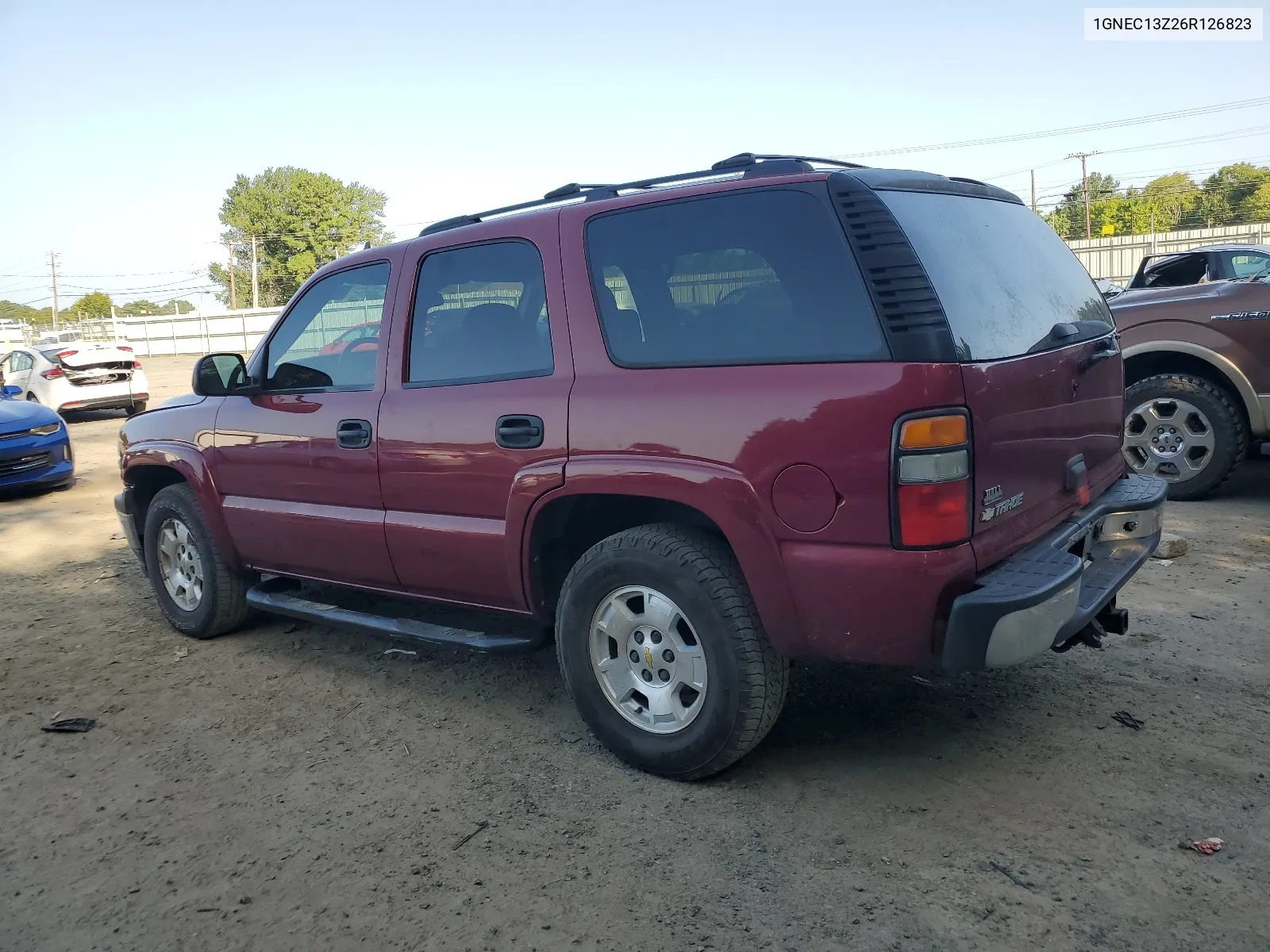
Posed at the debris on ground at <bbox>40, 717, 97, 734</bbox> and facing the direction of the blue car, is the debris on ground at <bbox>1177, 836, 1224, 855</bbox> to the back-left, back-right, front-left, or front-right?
back-right

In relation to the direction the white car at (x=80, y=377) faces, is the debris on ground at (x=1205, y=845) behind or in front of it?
behind

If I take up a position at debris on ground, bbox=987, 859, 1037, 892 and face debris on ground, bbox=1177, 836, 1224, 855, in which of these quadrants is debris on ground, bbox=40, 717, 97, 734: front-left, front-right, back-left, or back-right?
back-left

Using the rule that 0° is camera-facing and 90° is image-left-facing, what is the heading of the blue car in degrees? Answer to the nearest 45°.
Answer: approximately 315°

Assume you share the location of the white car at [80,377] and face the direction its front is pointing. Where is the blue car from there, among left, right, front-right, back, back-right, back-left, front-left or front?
back-left

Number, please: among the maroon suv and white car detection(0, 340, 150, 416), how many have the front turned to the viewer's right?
0

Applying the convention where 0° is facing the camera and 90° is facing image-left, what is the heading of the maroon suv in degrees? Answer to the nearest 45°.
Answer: approximately 135°

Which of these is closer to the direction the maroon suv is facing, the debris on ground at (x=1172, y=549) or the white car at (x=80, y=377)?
the white car

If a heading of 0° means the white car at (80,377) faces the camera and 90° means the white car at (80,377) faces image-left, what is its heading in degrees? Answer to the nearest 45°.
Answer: approximately 135°
